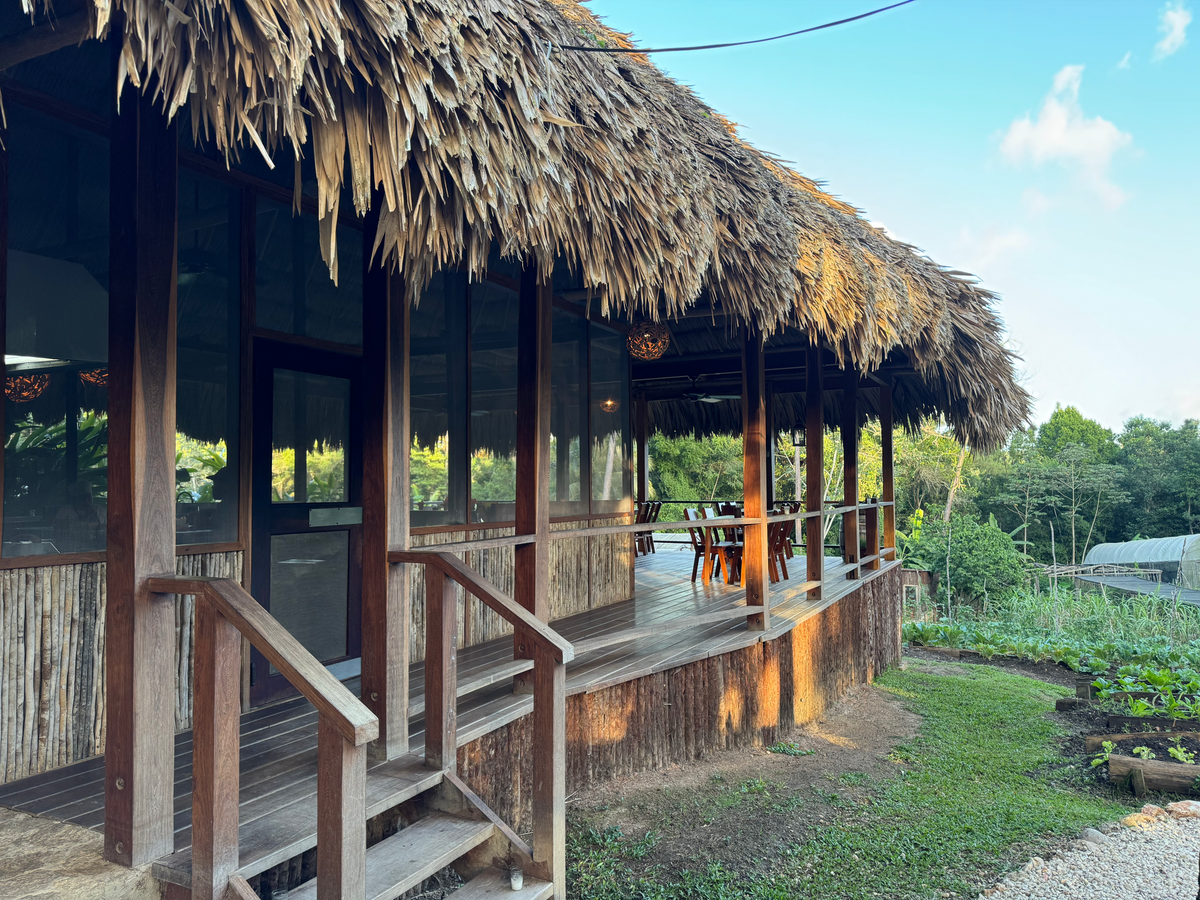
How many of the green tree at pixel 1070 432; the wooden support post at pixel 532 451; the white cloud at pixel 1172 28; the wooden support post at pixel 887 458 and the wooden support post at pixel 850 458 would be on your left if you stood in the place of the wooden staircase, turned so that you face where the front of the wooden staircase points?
5

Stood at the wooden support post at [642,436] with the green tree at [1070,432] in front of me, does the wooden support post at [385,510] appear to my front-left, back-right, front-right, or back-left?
back-right

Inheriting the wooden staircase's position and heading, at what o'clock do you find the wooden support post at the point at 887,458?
The wooden support post is roughly at 9 o'clock from the wooden staircase.

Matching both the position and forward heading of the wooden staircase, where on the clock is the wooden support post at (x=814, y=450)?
The wooden support post is roughly at 9 o'clock from the wooden staircase.

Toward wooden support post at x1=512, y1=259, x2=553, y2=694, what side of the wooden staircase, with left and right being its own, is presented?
left

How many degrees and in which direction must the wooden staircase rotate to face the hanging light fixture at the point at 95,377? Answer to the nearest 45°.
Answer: approximately 180°

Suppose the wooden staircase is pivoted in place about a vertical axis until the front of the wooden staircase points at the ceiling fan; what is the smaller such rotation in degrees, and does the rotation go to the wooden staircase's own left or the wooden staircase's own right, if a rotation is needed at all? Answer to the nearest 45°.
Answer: approximately 90° to the wooden staircase's own left

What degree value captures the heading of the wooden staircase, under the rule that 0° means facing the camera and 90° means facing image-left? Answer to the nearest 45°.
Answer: approximately 315°

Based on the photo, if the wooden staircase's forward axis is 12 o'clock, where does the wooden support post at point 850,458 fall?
The wooden support post is roughly at 9 o'clock from the wooden staircase.

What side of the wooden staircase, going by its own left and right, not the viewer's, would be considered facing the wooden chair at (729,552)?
left

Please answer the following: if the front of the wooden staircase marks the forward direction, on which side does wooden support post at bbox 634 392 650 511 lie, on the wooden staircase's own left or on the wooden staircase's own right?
on the wooden staircase's own left
